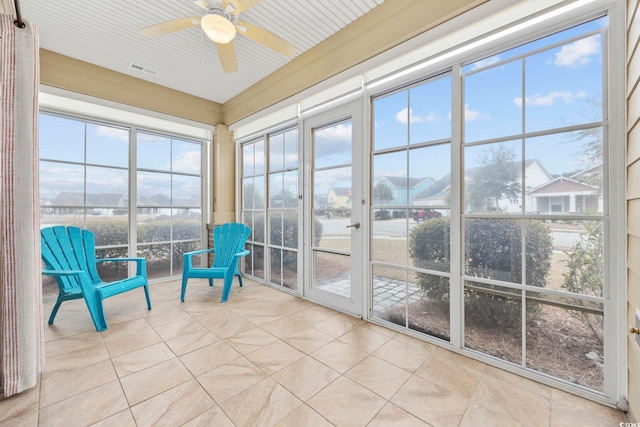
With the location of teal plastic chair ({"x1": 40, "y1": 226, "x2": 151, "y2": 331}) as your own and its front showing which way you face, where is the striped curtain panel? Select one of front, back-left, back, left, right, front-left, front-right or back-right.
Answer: front-right

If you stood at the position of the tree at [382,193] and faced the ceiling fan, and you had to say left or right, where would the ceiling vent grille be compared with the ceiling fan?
right

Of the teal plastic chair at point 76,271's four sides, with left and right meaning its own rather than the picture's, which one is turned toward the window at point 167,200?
left

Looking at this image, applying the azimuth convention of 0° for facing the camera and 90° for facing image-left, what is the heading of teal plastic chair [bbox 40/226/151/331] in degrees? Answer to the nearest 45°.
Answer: approximately 315°

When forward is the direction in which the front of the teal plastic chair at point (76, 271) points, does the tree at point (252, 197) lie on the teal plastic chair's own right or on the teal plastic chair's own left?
on the teal plastic chair's own left

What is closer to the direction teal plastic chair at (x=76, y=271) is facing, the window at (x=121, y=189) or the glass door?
the glass door
